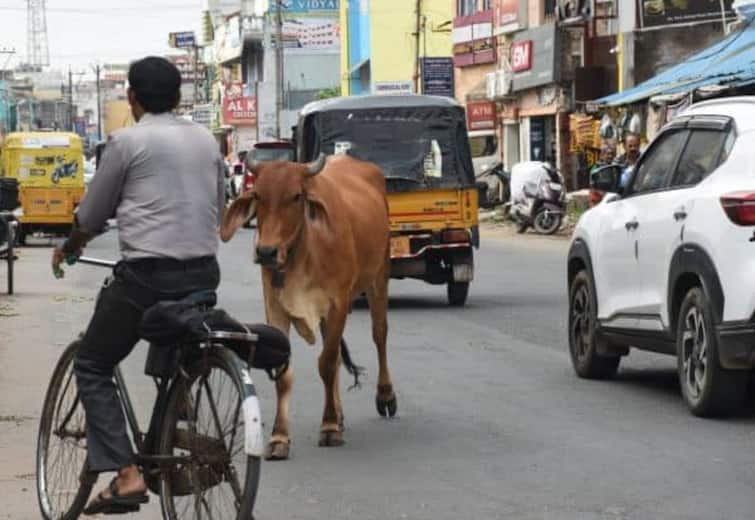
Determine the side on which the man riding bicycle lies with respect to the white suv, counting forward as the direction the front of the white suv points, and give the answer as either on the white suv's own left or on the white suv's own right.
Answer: on the white suv's own left

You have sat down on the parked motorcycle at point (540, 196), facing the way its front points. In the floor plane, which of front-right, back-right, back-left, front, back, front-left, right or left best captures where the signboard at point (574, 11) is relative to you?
back-left

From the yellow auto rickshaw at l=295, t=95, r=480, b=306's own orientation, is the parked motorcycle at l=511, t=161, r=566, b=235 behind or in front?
in front

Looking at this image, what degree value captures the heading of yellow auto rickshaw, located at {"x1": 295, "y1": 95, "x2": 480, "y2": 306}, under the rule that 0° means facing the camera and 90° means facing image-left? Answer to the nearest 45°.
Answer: approximately 180°

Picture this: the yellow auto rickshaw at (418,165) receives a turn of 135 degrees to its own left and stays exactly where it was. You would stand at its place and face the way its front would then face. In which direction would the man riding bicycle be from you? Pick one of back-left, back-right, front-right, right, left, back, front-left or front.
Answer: front-left

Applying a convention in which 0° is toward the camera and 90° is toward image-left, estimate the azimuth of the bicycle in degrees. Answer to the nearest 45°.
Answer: approximately 135°

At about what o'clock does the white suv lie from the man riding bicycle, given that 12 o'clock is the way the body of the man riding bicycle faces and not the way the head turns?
The white suv is roughly at 3 o'clock from the man riding bicycle.

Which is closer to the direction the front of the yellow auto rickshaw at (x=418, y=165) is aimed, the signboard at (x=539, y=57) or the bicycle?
the signboard

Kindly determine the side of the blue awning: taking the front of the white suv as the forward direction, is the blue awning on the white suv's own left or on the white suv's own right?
on the white suv's own right

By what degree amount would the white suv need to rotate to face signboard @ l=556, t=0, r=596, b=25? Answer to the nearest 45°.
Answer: approximately 45° to its right

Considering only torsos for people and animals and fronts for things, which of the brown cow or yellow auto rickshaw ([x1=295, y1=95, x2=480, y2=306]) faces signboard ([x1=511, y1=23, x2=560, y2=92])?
the yellow auto rickshaw

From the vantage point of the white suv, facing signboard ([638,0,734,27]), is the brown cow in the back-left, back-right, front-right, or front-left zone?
back-left

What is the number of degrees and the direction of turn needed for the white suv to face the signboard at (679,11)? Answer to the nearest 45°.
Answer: approximately 45° to its right

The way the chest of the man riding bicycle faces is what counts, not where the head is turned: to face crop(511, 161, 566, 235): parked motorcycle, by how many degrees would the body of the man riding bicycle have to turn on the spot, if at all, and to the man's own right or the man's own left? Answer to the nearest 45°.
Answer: approximately 45° to the man's own right

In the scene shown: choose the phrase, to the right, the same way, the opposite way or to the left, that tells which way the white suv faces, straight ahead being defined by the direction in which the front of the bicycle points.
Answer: the same way
